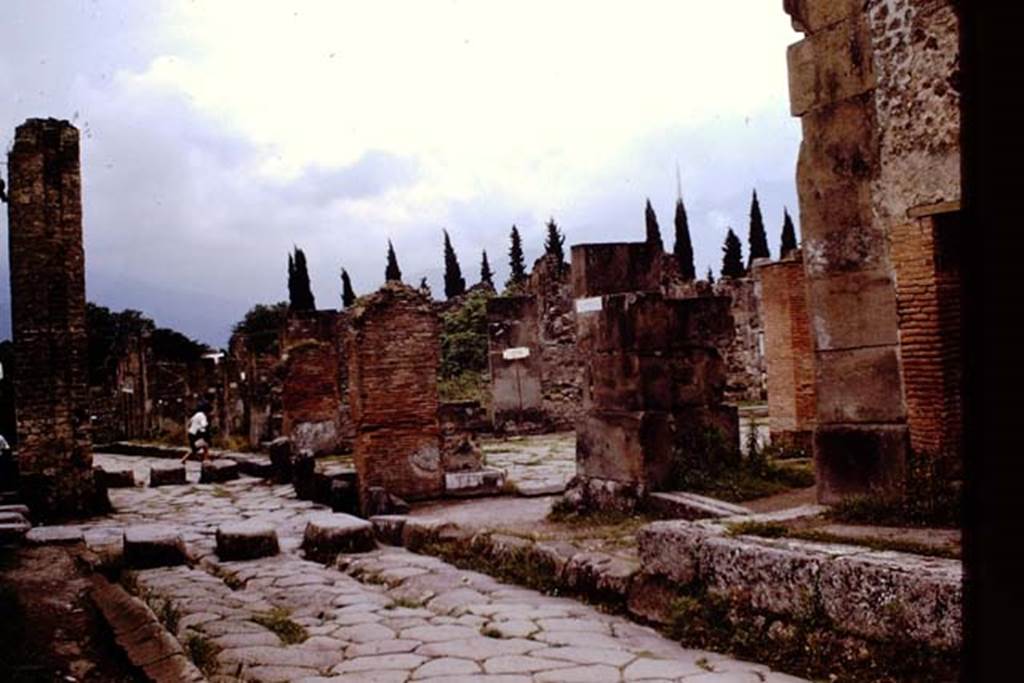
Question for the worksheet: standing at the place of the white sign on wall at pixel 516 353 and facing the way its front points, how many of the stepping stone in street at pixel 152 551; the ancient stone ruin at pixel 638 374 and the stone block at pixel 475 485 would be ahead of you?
3

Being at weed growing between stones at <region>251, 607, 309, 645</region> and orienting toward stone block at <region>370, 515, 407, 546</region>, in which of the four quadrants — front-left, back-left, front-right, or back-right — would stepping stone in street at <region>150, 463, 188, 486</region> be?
front-left

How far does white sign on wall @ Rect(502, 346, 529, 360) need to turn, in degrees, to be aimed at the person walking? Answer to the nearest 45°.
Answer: approximately 90° to its right

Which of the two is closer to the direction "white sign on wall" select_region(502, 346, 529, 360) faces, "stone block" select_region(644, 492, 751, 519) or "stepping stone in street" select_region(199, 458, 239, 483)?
the stone block

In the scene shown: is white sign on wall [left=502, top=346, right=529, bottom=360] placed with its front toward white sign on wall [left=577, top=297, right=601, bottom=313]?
yes

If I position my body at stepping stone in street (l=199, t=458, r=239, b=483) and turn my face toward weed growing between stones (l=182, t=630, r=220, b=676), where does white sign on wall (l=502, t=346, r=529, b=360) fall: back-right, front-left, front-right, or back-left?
back-left

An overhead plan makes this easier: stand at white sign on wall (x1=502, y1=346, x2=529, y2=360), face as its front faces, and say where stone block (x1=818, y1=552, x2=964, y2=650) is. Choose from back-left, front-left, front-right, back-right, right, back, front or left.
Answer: front

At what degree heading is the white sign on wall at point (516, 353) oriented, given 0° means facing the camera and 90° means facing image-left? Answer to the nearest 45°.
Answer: approximately 0°

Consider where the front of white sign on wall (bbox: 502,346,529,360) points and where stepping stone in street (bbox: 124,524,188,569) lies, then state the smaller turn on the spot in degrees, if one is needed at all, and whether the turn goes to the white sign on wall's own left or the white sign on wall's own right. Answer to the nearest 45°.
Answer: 0° — it already faces it

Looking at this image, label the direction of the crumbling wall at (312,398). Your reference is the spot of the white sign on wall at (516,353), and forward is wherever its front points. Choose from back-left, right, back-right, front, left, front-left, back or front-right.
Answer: front-right

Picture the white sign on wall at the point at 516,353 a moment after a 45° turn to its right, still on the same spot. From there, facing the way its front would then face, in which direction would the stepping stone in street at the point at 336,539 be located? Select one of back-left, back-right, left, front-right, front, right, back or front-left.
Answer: front-left

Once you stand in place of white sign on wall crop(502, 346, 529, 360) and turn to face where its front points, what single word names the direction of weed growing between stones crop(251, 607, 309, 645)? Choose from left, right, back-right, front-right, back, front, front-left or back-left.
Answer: front

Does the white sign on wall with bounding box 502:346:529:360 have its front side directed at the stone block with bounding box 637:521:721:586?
yes

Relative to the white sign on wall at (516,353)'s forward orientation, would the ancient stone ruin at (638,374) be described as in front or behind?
in front

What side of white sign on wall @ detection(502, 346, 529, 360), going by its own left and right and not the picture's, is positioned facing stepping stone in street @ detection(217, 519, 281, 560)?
front

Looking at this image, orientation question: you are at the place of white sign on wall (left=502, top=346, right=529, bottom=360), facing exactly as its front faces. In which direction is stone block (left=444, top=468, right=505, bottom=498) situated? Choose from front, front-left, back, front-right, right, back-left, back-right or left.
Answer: front

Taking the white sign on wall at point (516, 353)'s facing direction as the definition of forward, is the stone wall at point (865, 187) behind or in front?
in front

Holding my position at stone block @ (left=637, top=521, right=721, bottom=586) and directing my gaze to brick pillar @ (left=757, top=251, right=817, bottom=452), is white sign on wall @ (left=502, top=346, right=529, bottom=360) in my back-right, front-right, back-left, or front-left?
front-left

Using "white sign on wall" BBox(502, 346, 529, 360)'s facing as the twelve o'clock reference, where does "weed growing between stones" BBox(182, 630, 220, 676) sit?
The weed growing between stones is roughly at 12 o'clock from the white sign on wall.

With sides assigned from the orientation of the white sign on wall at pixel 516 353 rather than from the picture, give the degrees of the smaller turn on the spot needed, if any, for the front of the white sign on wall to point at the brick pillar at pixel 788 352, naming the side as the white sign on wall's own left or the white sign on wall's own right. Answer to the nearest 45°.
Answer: approximately 45° to the white sign on wall's own left
